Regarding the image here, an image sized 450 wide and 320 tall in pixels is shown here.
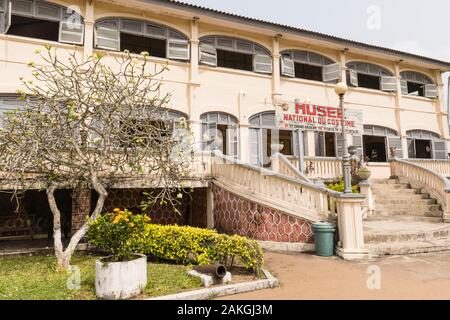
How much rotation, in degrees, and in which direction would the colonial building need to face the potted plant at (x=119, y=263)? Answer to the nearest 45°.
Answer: approximately 45° to its right

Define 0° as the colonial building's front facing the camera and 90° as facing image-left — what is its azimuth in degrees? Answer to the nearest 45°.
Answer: approximately 315°

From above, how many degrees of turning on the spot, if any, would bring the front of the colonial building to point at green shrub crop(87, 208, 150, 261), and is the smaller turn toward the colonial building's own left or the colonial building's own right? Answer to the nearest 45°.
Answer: approximately 45° to the colonial building's own right

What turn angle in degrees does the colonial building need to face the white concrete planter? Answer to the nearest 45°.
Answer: approximately 45° to its right
